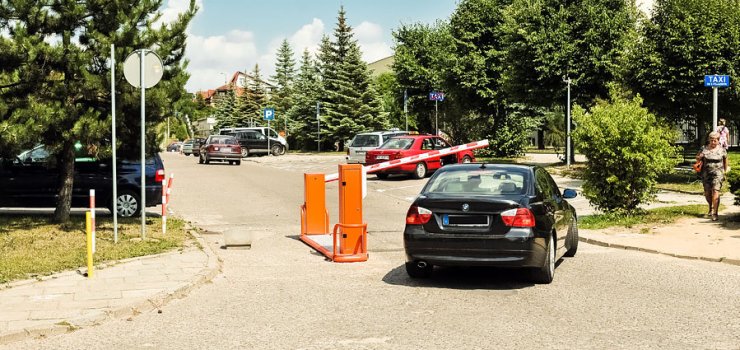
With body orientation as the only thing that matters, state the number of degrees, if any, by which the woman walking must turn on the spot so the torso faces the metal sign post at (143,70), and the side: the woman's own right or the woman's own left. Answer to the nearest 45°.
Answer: approximately 45° to the woman's own right

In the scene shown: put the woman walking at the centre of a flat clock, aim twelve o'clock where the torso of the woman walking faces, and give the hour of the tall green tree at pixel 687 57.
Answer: The tall green tree is roughly at 6 o'clock from the woman walking.

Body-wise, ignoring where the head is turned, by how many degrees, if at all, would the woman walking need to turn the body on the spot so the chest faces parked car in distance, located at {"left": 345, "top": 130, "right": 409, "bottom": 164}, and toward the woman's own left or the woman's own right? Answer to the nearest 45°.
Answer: approximately 135° to the woman's own right

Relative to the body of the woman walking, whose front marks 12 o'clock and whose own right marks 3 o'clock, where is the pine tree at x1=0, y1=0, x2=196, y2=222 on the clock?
The pine tree is roughly at 2 o'clock from the woman walking.

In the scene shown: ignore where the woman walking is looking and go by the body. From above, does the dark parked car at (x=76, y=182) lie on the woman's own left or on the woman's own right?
on the woman's own right

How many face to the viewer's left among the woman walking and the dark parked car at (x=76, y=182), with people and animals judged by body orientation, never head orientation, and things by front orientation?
1

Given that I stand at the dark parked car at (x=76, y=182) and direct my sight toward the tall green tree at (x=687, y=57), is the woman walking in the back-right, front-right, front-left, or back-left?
front-right

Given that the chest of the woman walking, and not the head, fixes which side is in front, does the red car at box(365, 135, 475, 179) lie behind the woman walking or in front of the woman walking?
behind

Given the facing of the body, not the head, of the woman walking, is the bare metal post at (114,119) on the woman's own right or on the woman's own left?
on the woman's own right

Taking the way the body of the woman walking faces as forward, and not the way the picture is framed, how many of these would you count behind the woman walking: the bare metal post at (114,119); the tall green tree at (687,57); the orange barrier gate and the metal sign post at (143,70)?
1

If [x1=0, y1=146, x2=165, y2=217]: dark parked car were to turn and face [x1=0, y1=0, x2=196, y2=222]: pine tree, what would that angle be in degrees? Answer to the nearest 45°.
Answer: approximately 90° to its left

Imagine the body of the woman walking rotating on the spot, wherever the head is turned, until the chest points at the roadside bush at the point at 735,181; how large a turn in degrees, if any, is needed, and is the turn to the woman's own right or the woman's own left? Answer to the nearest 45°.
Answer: approximately 45° to the woman's own left

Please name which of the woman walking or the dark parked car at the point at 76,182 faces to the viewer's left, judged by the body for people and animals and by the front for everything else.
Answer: the dark parked car

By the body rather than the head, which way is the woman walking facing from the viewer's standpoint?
toward the camera

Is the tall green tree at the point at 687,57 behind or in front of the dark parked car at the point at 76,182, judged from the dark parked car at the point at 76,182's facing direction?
behind

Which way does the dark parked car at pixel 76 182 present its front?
to the viewer's left
